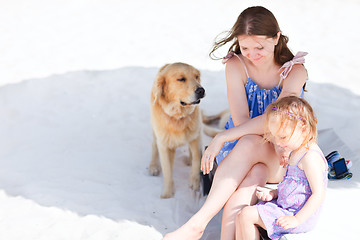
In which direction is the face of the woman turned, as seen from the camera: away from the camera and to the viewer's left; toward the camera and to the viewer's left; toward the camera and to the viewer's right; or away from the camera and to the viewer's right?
toward the camera and to the viewer's right

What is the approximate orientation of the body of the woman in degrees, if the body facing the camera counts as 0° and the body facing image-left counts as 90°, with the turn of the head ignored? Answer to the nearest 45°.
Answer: approximately 0°

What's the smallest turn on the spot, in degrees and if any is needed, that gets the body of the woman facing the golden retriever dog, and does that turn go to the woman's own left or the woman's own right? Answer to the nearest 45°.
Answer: approximately 135° to the woman's own right
